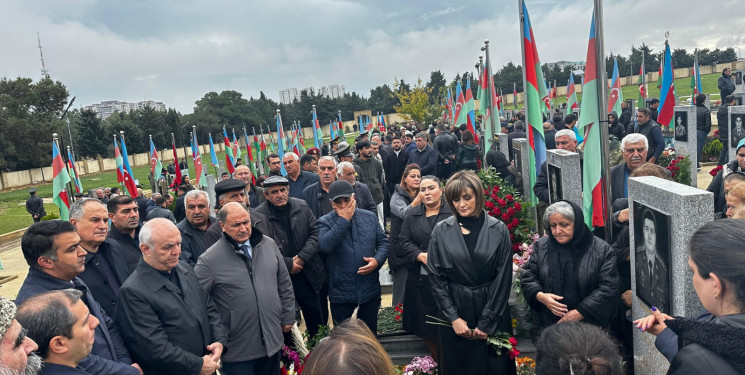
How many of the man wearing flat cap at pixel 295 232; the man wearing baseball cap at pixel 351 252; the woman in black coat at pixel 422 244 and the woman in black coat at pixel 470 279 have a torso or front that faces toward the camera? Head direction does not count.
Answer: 4

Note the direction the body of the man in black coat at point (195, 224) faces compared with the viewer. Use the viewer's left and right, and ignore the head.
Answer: facing the viewer and to the right of the viewer

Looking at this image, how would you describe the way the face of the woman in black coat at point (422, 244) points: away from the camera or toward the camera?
toward the camera

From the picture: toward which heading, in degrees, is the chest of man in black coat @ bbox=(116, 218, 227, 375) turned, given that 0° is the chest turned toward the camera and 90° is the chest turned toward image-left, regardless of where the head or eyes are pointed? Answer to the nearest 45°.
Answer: approximately 315°

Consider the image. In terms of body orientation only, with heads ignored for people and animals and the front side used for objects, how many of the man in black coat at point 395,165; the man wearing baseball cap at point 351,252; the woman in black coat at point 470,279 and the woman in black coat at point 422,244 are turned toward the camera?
4

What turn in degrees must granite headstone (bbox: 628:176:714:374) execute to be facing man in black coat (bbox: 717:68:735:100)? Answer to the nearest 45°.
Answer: approximately 135° to its right

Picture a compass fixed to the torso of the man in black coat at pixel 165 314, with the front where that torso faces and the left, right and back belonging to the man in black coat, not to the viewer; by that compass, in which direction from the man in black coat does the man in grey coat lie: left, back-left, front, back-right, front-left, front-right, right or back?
left

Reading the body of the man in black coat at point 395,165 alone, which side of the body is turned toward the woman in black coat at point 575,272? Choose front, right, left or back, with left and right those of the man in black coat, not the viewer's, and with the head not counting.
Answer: front

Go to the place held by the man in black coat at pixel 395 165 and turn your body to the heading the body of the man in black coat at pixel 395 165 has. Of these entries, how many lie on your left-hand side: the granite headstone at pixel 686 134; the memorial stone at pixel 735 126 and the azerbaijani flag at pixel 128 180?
2

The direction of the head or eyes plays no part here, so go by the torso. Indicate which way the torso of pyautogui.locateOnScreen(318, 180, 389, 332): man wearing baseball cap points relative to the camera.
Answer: toward the camera

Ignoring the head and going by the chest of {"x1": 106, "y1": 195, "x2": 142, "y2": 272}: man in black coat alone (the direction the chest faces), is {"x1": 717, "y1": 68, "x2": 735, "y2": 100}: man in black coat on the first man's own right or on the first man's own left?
on the first man's own left

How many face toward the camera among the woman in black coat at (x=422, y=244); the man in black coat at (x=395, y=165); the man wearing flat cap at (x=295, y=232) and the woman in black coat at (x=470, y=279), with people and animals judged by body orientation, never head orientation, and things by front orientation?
4

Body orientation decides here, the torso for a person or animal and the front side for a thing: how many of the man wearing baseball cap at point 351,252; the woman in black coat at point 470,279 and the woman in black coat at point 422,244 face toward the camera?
3

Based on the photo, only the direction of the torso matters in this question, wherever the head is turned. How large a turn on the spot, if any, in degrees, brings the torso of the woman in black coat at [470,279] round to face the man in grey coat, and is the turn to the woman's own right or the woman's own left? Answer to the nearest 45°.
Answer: approximately 90° to the woman's own right

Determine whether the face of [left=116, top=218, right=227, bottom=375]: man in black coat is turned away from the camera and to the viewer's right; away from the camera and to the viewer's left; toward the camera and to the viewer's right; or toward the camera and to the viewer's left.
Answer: toward the camera and to the viewer's right

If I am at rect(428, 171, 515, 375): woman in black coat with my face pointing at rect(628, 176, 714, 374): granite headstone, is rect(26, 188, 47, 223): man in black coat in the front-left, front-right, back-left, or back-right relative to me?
back-left

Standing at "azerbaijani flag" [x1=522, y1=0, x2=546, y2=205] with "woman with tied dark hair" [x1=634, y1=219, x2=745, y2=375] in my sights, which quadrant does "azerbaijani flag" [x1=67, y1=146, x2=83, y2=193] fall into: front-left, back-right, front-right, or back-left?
back-right
